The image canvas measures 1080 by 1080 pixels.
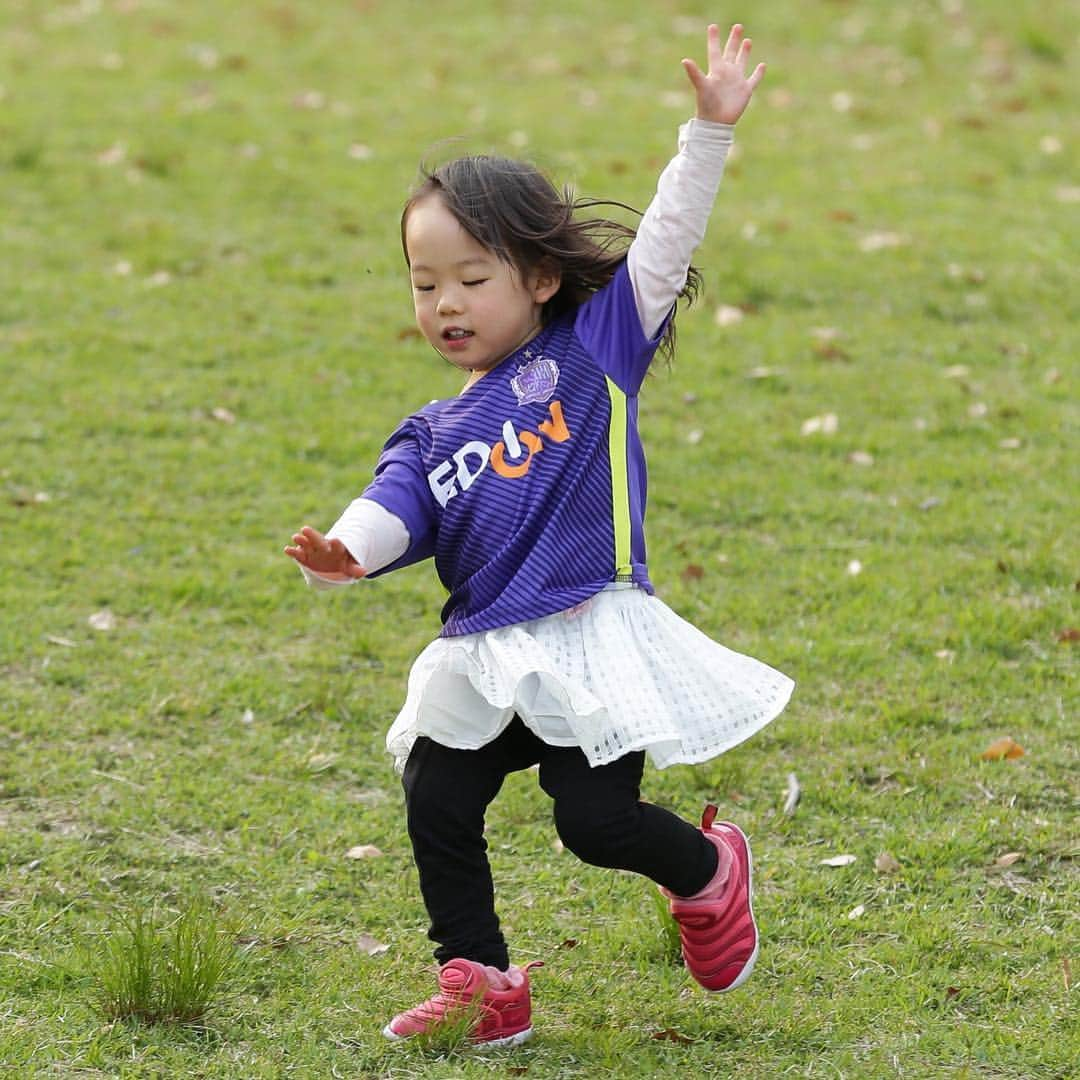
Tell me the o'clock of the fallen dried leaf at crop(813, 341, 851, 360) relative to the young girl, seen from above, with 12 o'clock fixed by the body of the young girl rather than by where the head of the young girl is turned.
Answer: The fallen dried leaf is roughly at 5 o'clock from the young girl.

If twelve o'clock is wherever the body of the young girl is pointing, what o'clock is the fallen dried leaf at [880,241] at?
The fallen dried leaf is roughly at 5 o'clock from the young girl.

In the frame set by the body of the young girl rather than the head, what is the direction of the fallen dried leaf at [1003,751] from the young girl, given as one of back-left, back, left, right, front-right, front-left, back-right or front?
back

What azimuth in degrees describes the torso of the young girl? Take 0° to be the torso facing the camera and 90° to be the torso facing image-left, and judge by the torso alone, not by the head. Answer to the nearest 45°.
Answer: approximately 45°

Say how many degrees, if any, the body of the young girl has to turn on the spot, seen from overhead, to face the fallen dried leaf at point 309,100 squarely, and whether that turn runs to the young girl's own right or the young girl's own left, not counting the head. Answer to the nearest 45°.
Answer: approximately 135° to the young girl's own right

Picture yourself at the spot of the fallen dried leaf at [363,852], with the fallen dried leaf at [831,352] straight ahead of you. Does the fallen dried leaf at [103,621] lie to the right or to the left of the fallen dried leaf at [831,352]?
left
